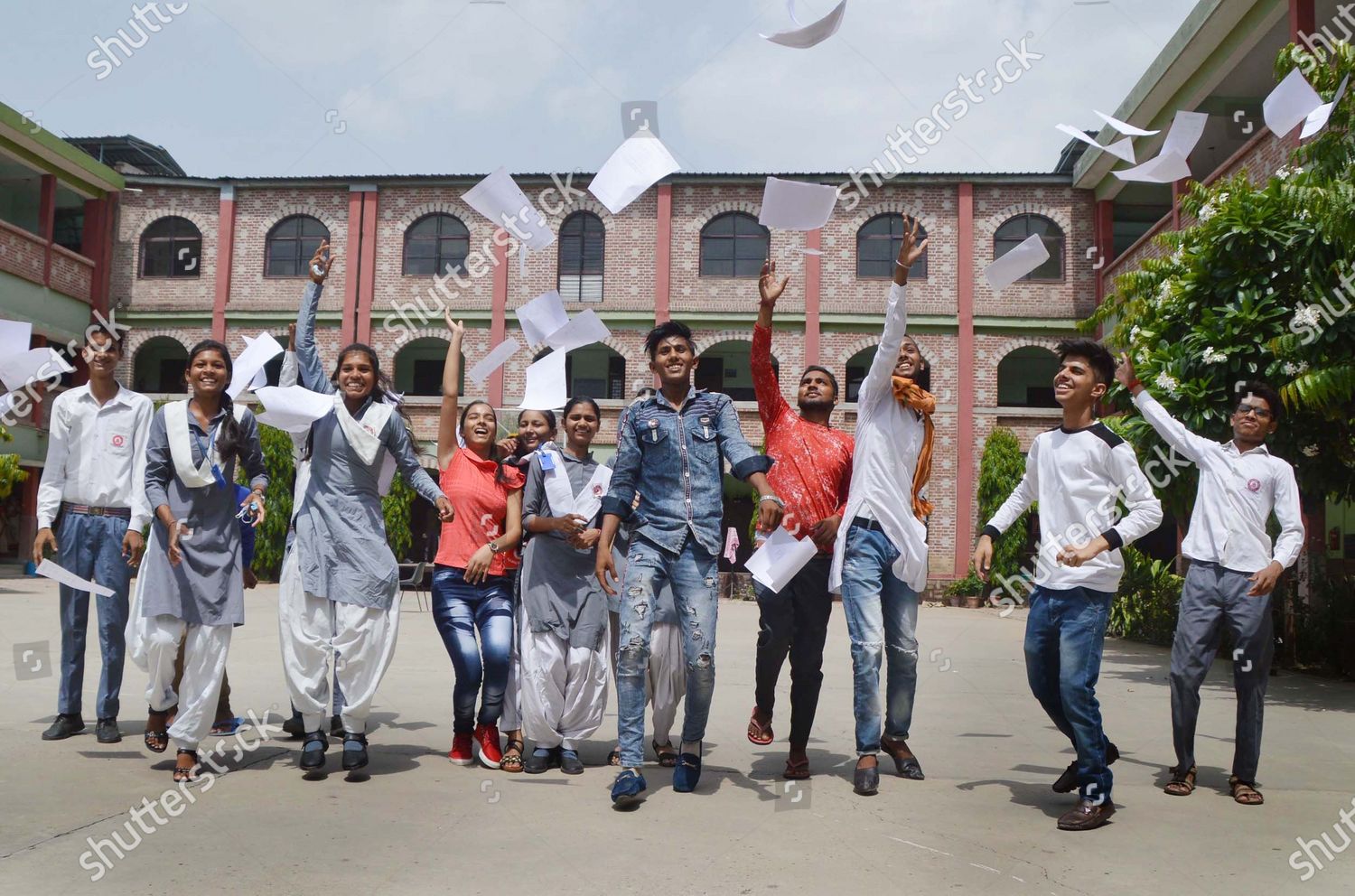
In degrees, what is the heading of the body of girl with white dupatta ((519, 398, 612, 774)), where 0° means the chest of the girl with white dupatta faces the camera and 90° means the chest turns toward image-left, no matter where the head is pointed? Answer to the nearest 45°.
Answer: approximately 0°

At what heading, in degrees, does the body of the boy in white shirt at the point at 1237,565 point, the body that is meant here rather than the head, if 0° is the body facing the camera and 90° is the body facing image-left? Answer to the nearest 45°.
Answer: approximately 0°

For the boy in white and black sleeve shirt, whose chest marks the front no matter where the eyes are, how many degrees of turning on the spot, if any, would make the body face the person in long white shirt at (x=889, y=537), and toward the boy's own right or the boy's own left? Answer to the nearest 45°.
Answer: approximately 45° to the boy's own right

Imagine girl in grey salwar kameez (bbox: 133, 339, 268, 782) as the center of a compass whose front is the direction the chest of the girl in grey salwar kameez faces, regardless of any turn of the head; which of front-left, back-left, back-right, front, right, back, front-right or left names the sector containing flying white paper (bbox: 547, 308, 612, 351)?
left

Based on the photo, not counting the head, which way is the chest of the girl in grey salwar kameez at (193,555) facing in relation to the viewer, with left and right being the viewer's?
facing the viewer

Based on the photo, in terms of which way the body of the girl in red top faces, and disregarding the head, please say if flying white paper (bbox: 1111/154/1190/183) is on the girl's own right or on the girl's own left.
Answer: on the girl's own left

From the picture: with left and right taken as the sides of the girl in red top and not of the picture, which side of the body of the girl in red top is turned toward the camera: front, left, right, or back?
front

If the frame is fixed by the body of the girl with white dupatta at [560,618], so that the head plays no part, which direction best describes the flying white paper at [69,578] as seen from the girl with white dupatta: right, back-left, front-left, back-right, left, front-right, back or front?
right

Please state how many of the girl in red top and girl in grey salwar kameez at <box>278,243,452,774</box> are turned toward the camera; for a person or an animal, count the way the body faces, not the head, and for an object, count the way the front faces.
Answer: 2

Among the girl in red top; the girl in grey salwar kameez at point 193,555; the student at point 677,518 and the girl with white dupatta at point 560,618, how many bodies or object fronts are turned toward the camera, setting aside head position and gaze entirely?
4
